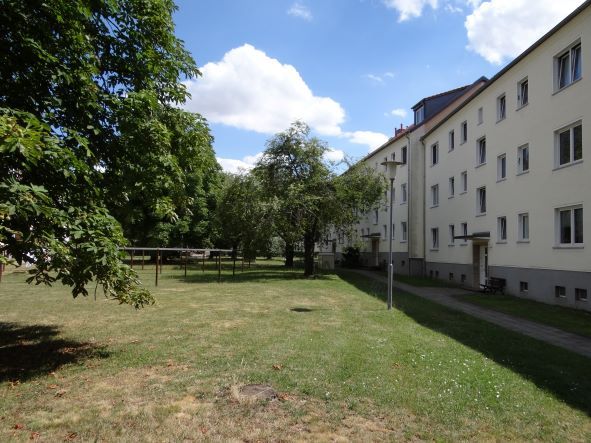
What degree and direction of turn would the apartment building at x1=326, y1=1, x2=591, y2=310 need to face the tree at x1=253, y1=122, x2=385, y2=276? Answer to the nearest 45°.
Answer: approximately 45° to its right

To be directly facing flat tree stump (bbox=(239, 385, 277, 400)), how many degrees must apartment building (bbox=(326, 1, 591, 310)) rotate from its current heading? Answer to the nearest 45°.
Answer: approximately 45° to its left

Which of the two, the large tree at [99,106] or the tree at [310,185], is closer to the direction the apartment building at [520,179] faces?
the large tree

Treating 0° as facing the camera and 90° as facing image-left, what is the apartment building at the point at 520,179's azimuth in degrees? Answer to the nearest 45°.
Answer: approximately 45°

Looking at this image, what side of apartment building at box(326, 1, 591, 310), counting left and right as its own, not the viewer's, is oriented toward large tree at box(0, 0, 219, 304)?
front
